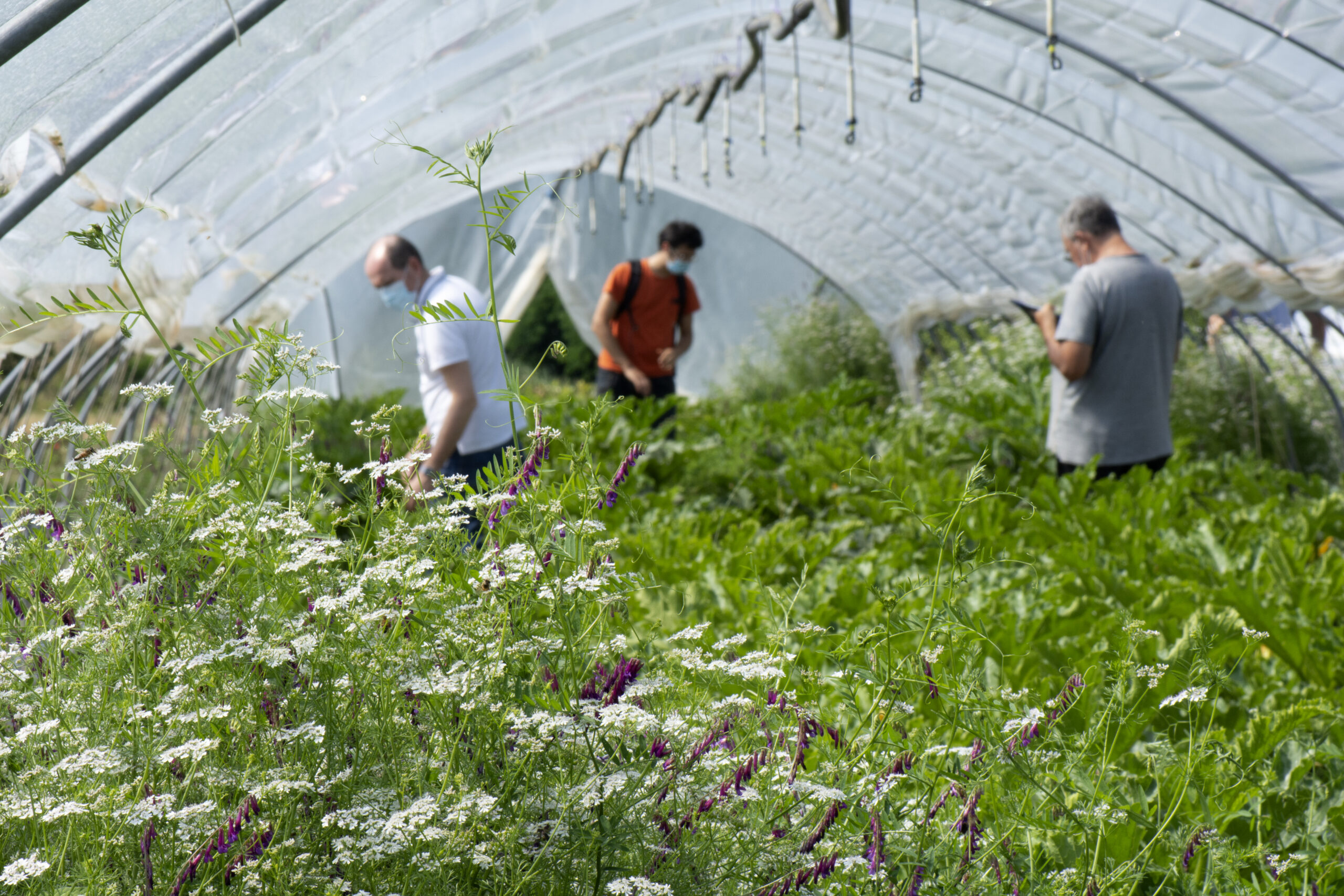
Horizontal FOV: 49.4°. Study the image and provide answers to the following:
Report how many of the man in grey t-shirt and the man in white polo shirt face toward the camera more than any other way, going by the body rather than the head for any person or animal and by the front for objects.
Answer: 0

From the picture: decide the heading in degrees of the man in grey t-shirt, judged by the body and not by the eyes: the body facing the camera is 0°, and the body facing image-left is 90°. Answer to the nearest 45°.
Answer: approximately 135°

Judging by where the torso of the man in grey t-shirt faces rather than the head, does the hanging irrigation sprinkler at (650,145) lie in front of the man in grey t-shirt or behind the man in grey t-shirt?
in front

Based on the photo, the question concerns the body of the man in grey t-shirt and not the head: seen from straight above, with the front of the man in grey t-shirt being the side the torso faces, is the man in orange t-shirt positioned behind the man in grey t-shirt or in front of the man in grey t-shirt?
in front

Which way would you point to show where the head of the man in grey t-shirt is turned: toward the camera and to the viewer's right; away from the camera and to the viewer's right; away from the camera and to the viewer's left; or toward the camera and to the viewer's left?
away from the camera and to the viewer's left

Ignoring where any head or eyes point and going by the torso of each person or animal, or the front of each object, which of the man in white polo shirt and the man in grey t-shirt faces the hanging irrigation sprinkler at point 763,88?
the man in grey t-shirt

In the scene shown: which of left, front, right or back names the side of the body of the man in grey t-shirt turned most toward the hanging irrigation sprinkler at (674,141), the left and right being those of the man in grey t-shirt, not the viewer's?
front

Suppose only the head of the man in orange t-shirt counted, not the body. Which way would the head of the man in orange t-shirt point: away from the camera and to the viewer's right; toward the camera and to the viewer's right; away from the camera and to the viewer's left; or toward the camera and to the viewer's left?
toward the camera and to the viewer's right
